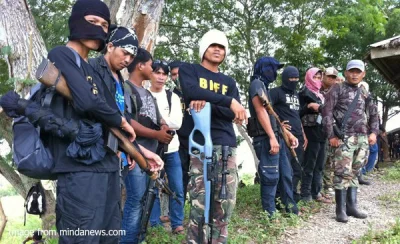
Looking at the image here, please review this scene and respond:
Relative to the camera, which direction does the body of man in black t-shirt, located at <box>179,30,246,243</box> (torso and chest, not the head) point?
toward the camera

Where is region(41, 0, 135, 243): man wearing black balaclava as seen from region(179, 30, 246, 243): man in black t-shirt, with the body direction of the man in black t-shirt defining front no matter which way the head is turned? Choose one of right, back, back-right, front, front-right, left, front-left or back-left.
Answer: front-right

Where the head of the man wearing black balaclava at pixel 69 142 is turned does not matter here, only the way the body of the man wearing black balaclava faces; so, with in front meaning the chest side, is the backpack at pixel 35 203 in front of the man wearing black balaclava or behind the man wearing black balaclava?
behind

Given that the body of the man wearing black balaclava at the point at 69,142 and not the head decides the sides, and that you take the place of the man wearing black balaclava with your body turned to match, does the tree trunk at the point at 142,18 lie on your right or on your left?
on your left

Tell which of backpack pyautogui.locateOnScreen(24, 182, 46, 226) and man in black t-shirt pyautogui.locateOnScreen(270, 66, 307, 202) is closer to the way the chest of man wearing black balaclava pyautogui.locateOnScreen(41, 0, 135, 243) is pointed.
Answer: the man in black t-shirt

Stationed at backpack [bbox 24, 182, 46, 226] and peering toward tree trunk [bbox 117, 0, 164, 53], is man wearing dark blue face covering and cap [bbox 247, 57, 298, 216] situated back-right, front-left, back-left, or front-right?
front-right

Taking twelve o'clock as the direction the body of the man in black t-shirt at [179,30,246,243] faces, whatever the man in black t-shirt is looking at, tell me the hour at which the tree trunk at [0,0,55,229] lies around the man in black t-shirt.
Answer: The tree trunk is roughly at 4 o'clock from the man in black t-shirt.

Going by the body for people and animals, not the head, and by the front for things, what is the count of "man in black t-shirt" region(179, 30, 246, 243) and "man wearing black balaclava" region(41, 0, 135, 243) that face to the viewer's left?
0

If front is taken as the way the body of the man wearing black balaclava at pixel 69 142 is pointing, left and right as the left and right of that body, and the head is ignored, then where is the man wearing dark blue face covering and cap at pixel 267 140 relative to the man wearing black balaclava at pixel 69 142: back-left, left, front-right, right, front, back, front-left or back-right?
left

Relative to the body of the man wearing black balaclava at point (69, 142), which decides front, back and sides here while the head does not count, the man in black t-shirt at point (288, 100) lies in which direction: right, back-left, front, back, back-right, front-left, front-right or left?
left

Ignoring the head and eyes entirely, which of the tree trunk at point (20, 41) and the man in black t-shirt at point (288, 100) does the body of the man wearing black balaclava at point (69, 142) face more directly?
the man in black t-shirt

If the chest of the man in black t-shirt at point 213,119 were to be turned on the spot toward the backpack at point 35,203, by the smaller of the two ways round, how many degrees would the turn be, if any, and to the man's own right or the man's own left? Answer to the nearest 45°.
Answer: approximately 45° to the man's own right

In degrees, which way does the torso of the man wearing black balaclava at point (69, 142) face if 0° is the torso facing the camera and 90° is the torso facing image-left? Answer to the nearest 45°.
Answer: approximately 315°

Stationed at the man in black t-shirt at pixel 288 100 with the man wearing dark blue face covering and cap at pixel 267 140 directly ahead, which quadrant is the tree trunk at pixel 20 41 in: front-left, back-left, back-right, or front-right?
front-right
